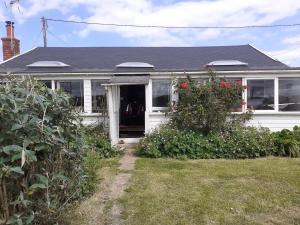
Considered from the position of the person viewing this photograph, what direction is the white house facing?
facing the viewer

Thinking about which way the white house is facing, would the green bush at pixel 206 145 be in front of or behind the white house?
in front

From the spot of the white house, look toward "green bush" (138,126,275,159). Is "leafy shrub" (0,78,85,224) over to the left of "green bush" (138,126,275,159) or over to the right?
right

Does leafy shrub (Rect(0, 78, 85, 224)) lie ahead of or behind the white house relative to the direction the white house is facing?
ahead
